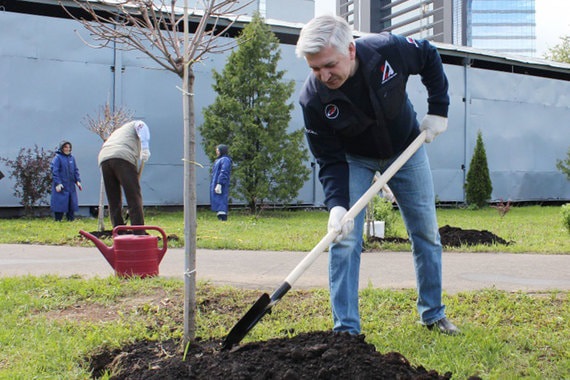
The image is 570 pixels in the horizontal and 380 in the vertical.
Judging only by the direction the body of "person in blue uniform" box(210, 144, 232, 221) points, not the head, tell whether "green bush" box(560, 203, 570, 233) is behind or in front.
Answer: behind

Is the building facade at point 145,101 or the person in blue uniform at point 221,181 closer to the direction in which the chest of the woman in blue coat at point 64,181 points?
the person in blue uniform

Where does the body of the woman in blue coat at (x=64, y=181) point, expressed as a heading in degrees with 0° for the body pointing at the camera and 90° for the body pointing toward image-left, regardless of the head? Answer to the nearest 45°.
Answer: approximately 315°

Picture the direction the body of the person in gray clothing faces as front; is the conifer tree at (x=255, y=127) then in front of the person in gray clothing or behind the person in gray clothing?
in front

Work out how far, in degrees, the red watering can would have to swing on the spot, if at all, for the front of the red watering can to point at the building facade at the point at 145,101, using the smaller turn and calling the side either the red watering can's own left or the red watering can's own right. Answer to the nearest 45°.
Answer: approximately 90° to the red watering can's own right

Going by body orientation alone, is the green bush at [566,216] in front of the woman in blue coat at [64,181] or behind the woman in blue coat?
in front

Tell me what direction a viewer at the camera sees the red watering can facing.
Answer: facing to the left of the viewer

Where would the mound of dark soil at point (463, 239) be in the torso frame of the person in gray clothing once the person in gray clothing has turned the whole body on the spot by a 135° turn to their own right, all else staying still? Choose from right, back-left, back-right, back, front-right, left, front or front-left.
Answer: left

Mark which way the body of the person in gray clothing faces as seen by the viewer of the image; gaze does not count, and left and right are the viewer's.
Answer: facing away from the viewer and to the right of the viewer

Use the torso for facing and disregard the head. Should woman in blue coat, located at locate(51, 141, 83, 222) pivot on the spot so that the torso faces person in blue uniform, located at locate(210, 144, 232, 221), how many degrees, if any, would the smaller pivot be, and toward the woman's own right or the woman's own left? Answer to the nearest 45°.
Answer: approximately 45° to the woman's own left
